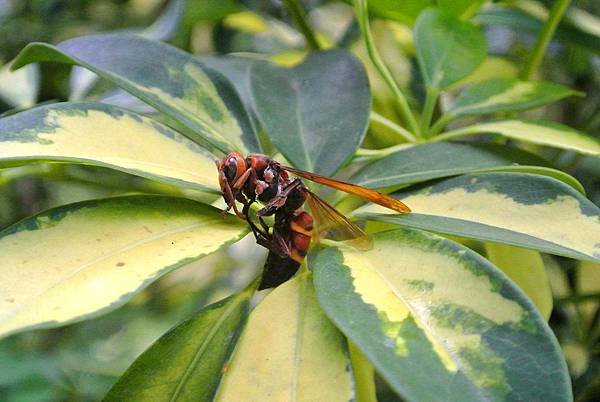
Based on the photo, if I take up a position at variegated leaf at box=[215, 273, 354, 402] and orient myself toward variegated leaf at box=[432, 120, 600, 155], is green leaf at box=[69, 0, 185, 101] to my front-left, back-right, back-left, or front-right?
front-left

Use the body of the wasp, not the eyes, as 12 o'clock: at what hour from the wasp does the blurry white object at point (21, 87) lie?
The blurry white object is roughly at 2 o'clock from the wasp.

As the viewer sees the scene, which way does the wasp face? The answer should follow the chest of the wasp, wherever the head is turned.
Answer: to the viewer's left

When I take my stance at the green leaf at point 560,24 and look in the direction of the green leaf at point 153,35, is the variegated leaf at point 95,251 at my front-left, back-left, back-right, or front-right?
front-left

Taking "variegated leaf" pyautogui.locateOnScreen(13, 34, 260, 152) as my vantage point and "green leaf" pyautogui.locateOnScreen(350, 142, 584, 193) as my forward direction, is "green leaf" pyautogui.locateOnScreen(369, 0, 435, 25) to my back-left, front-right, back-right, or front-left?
front-left
